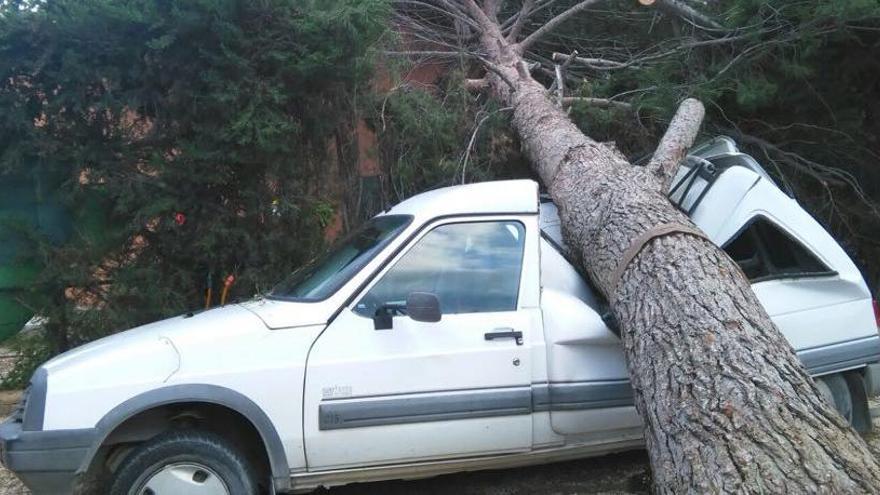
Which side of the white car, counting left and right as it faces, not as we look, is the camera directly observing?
left
